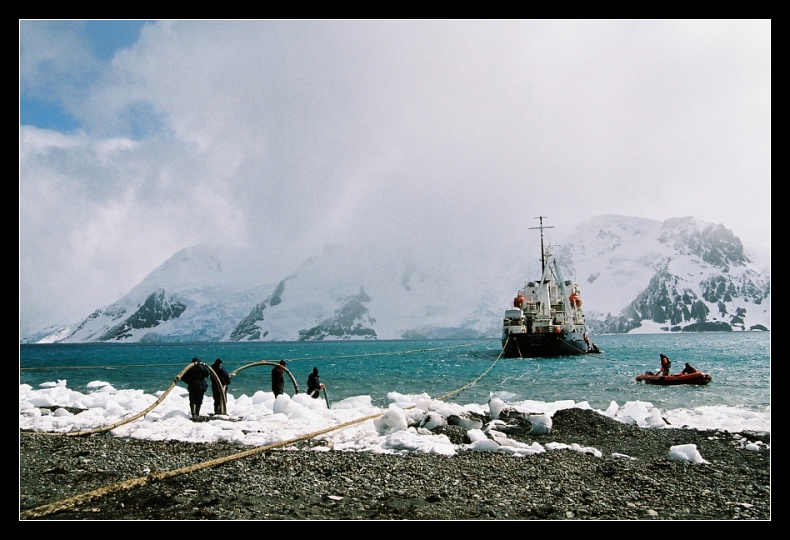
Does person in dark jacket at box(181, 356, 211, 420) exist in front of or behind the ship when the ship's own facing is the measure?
behind

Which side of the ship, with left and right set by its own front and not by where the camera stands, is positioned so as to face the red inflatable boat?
back

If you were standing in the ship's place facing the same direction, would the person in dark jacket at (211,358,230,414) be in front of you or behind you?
behind

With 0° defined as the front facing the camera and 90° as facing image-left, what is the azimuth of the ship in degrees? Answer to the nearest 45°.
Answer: approximately 180°

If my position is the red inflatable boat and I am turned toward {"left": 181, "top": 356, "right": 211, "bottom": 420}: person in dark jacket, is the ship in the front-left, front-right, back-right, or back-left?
back-right
